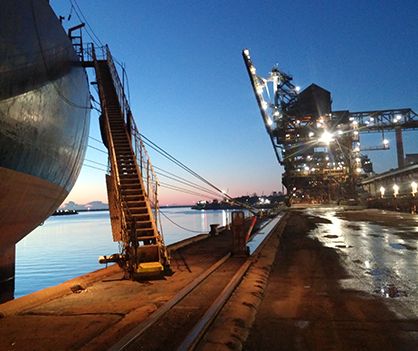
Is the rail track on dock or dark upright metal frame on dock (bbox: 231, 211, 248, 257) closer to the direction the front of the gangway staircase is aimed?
the rail track on dock

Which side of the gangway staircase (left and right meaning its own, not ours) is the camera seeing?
front

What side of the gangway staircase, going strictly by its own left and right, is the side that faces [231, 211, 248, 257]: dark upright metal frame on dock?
left
